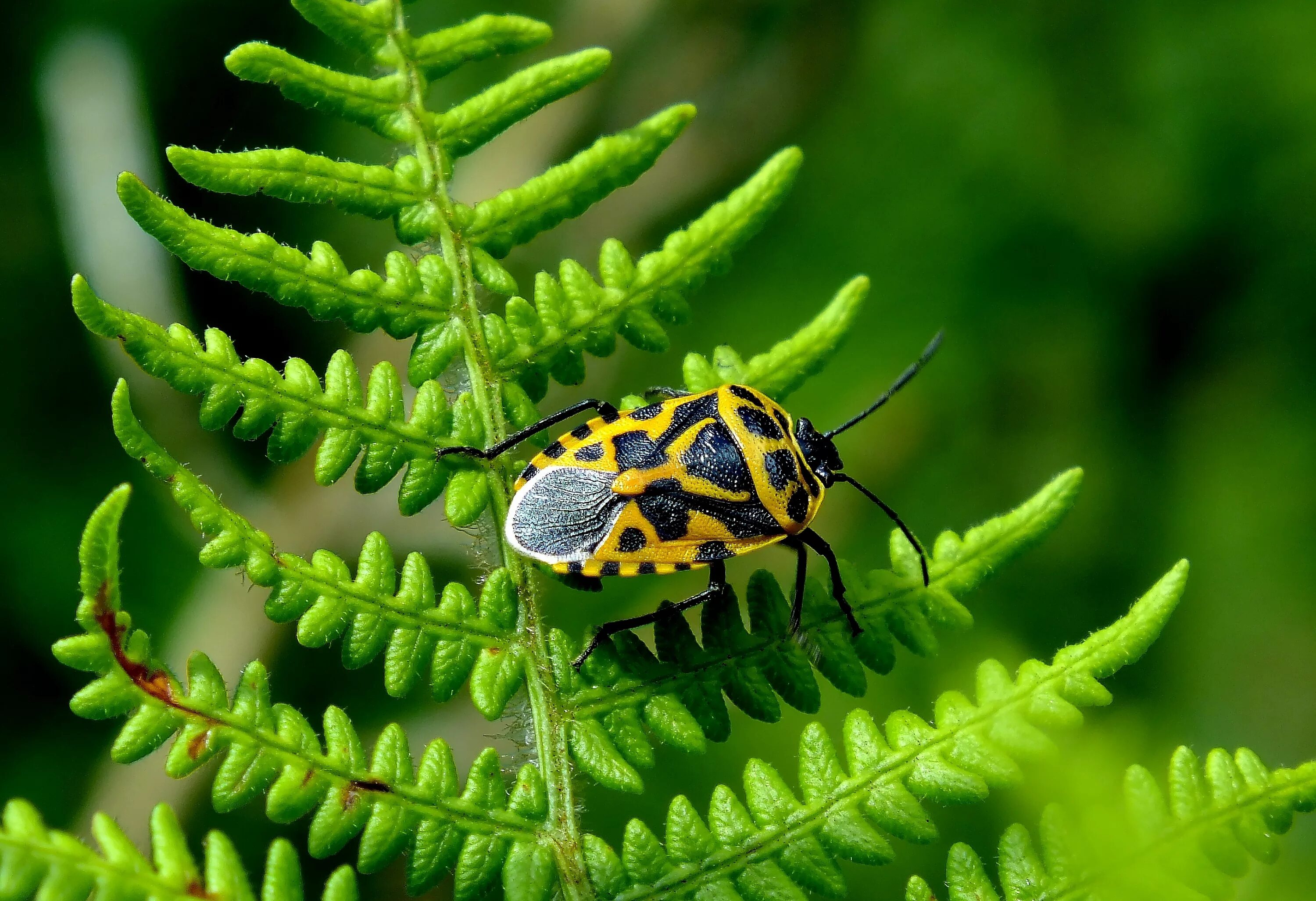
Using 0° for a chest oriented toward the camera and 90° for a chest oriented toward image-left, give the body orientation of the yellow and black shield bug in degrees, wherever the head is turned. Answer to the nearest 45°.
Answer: approximately 270°
